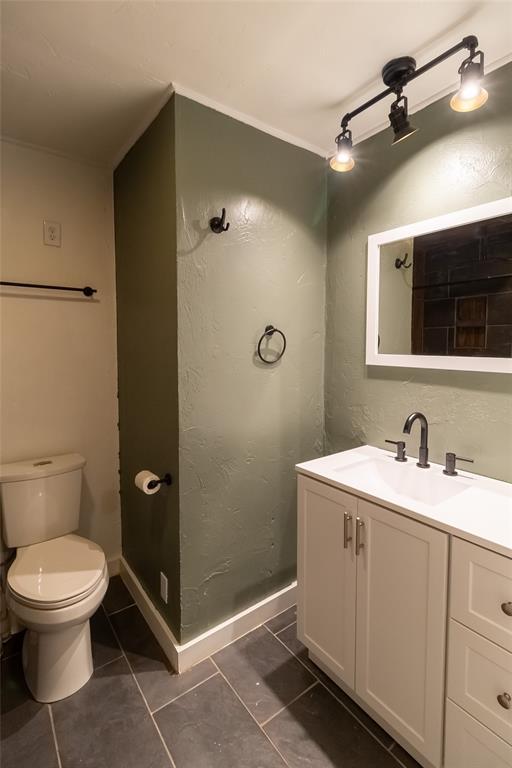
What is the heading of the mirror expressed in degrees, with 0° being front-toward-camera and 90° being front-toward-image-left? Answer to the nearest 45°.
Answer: approximately 45°

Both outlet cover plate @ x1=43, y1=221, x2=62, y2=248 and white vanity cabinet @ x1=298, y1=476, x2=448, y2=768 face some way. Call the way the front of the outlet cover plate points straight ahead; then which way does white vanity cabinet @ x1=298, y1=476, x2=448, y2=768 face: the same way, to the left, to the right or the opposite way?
to the right

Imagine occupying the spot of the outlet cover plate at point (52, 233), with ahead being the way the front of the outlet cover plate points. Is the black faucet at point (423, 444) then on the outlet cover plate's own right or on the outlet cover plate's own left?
on the outlet cover plate's own left

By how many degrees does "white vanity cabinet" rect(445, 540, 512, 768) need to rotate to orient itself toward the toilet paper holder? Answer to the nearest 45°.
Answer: approximately 45° to its right

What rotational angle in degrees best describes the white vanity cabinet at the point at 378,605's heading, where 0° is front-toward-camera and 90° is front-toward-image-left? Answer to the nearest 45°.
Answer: approximately 45°
